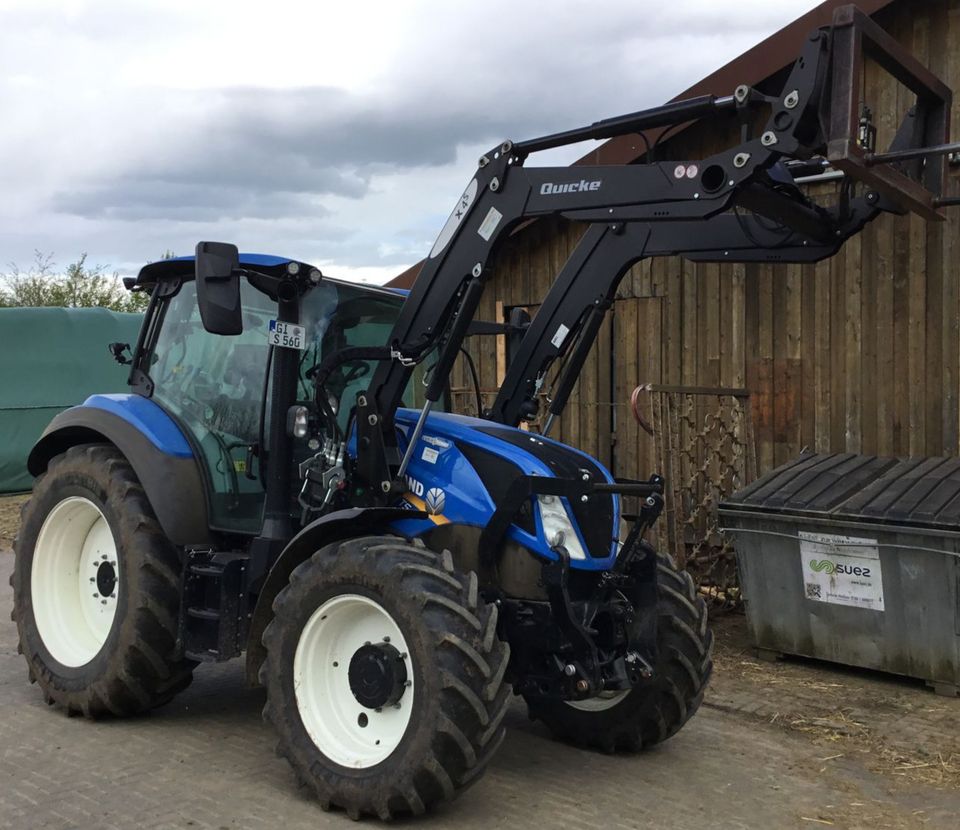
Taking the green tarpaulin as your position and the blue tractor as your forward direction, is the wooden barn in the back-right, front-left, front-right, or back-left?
front-left

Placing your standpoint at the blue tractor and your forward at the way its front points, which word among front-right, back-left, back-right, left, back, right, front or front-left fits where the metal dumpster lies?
left

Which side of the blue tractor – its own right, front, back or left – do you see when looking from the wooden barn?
left

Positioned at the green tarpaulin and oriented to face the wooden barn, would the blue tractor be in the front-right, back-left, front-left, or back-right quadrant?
front-right

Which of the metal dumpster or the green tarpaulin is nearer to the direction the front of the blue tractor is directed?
the metal dumpster

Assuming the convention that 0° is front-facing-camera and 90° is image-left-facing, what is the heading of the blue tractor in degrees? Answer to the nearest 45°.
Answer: approximately 315°

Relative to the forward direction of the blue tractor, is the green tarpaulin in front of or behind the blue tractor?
behind
